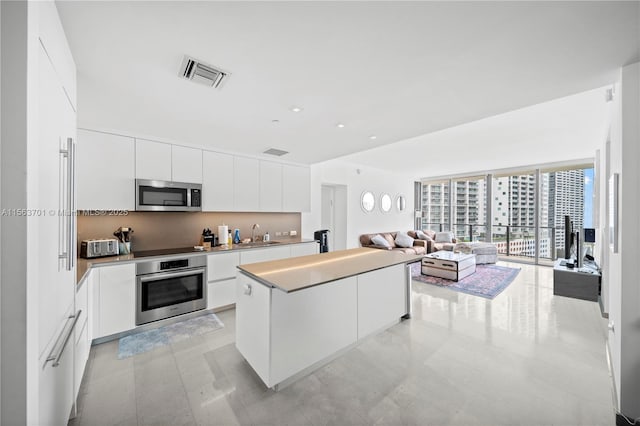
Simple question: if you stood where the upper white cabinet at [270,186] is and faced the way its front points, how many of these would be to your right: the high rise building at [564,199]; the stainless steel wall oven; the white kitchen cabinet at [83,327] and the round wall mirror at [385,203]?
2

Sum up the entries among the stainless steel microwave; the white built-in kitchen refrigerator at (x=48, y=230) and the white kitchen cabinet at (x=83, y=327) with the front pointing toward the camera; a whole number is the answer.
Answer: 1

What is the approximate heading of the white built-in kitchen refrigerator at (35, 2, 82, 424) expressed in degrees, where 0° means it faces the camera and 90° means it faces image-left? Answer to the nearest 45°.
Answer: approximately 270°

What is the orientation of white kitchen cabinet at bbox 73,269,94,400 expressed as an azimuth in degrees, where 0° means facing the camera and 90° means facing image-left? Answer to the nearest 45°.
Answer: approximately 270°

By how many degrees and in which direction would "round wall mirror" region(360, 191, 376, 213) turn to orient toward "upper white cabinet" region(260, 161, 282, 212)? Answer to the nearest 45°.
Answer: approximately 90° to its right

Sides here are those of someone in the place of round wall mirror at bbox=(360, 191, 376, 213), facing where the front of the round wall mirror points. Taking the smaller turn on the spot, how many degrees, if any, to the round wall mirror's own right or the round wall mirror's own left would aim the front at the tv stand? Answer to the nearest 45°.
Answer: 0° — it already faces it

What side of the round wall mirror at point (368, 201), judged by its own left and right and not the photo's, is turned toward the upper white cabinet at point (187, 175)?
right

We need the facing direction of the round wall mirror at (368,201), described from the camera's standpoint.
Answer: facing the viewer and to the right of the viewer

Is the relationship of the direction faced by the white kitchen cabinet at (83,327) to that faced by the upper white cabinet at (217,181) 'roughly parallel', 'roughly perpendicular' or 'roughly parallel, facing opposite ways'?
roughly perpendicular

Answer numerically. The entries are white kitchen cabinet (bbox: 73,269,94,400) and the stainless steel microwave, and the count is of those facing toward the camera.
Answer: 1

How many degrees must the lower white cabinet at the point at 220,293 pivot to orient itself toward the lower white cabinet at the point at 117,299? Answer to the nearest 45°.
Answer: approximately 135° to its right
